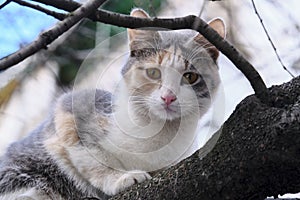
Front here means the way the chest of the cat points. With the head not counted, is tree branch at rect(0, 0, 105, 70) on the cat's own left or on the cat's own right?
on the cat's own right
